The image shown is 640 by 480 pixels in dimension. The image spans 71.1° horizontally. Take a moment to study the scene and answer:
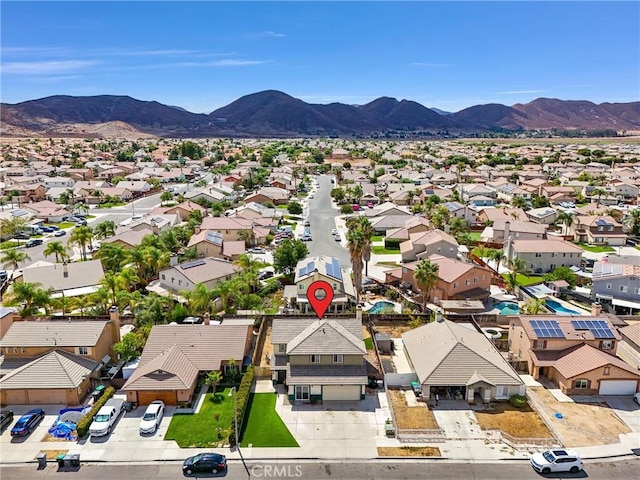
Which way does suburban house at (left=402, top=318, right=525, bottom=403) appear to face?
toward the camera

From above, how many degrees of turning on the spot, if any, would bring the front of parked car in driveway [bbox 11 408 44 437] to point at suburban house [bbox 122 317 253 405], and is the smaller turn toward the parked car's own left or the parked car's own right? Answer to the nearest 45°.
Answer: approximately 45° to the parked car's own right

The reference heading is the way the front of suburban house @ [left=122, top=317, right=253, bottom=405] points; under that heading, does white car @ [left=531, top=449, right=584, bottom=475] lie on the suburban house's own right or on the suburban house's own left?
on the suburban house's own left

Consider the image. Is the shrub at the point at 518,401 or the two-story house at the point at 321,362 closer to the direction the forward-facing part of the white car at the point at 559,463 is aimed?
the two-story house

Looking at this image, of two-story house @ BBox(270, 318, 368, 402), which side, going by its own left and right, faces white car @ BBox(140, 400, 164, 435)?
right

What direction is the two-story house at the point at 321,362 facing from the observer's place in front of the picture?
facing the viewer

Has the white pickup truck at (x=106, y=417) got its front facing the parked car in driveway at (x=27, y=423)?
no

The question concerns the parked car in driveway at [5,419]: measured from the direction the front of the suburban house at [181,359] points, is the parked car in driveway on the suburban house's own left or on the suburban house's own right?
on the suburban house's own right

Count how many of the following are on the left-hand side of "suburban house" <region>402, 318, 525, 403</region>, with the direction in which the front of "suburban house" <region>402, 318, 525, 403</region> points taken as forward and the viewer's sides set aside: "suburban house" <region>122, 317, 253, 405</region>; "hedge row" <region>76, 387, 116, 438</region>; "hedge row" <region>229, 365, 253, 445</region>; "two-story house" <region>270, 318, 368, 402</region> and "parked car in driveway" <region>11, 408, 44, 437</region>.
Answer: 0

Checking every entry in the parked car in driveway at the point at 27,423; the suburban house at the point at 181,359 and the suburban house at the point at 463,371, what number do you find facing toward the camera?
2

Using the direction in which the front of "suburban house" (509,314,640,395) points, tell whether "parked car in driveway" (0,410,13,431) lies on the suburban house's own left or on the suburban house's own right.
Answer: on the suburban house's own right

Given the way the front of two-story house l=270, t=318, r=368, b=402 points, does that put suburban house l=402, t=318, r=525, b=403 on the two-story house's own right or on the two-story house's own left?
on the two-story house's own left

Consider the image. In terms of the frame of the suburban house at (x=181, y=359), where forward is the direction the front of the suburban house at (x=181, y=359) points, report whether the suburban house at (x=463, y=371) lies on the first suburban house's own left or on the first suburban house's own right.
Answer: on the first suburban house's own left

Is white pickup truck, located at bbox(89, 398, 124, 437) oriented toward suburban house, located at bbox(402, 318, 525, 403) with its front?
no

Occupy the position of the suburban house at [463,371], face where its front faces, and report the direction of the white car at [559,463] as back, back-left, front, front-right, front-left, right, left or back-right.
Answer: front-left

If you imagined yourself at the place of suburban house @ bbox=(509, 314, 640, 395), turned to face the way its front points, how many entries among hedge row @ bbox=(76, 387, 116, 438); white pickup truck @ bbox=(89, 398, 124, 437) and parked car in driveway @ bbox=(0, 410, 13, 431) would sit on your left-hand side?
0
